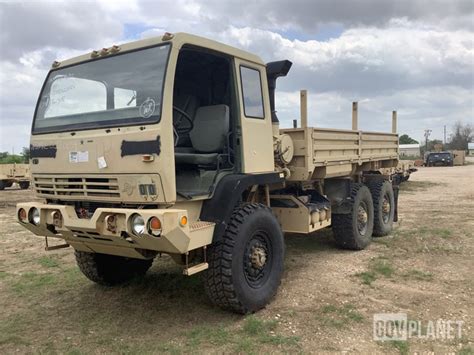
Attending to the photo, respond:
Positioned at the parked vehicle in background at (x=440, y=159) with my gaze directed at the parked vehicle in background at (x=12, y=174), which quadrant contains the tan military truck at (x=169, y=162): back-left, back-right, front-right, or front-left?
front-left

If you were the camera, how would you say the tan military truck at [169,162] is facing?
facing the viewer and to the left of the viewer

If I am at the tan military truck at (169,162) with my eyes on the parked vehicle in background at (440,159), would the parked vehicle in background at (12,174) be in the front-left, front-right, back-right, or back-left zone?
front-left

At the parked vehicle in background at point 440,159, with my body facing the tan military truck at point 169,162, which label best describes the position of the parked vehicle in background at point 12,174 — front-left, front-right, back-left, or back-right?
front-right

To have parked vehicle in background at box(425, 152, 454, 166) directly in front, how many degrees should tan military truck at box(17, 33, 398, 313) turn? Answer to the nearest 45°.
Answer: approximately 180°

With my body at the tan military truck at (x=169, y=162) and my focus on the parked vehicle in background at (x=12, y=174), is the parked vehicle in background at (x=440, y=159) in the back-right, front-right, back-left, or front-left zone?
front-right

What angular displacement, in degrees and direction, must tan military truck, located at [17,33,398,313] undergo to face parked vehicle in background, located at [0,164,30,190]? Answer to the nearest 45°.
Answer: approximately 90° to its right
